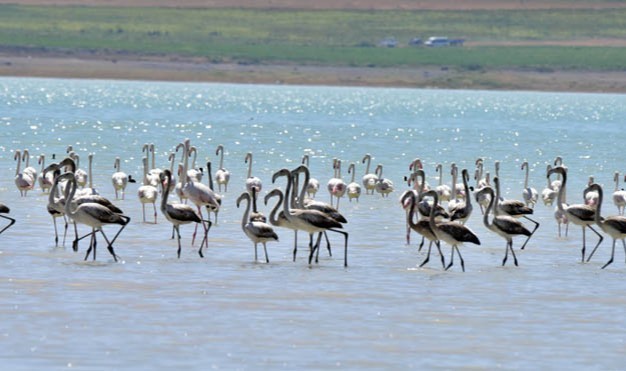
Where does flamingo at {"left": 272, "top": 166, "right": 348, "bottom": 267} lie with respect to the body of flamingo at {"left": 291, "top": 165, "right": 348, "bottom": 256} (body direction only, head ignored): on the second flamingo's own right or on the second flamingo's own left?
on the second flamingo's own left

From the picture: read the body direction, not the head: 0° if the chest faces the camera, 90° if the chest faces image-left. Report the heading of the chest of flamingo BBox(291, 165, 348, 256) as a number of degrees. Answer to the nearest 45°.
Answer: approximately 90°

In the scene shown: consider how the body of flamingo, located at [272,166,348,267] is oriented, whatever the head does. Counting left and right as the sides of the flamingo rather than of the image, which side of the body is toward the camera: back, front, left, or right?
left

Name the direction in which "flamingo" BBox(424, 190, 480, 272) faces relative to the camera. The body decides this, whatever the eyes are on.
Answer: to the viewer's left

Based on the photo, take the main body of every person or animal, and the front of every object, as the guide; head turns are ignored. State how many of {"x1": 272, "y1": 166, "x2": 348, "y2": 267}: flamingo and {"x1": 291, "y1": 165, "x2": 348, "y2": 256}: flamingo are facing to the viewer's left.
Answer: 2

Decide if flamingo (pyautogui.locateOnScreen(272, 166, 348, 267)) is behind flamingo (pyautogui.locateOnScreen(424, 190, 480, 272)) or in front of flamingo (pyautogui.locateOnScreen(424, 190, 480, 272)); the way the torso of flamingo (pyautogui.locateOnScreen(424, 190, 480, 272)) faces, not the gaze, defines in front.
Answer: in front

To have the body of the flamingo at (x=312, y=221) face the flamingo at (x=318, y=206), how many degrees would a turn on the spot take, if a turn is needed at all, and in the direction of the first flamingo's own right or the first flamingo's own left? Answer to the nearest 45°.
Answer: approximately 90° to the first flamingo's own right

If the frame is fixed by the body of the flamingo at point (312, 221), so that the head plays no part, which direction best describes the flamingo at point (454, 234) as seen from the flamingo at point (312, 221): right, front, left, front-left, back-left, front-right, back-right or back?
back
